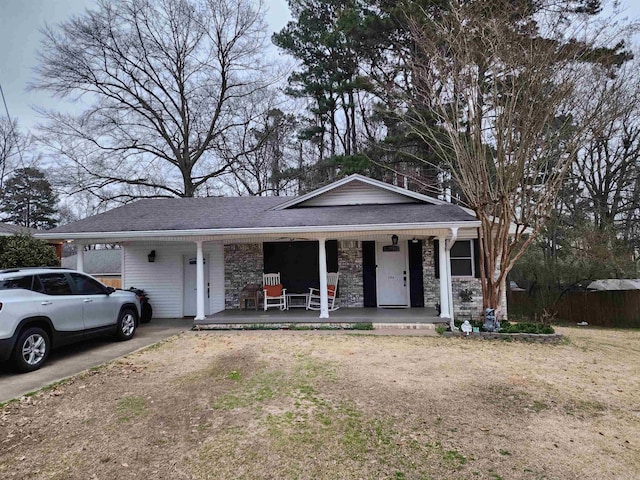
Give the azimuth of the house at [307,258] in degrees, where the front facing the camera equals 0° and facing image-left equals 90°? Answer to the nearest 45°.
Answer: approximately 0°

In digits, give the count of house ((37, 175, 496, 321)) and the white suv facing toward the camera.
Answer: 1

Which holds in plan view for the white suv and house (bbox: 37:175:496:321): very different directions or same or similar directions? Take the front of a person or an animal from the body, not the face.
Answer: very different directions

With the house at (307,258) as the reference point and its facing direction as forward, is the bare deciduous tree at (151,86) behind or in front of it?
behind

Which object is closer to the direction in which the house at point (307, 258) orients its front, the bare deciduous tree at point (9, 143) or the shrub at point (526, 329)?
the shrub
